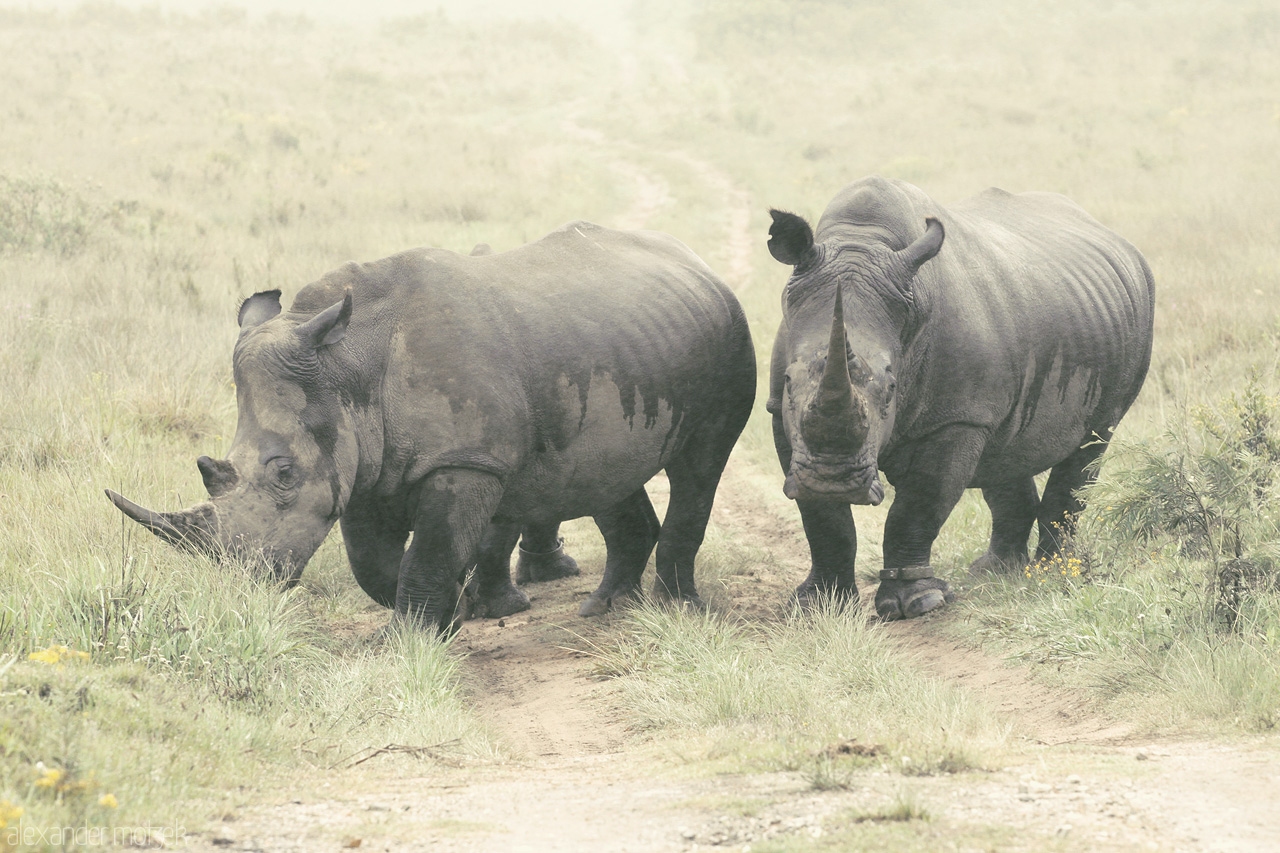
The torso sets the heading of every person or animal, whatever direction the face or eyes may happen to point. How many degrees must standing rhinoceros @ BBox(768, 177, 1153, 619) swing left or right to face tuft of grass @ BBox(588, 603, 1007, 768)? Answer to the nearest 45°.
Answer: approximately 45° to its left

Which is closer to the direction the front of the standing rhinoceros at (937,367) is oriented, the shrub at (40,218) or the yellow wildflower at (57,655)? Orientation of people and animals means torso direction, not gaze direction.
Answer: the yellow wildflower

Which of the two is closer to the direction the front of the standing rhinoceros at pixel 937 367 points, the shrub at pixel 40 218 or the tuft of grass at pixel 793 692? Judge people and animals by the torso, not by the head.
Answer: the tuft of grass

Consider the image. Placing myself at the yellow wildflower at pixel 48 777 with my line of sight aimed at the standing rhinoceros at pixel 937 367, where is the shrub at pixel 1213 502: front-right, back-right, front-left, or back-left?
front-right

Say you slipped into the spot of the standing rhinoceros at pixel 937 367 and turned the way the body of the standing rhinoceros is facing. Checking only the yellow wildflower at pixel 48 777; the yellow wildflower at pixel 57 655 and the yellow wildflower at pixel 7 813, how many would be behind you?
0

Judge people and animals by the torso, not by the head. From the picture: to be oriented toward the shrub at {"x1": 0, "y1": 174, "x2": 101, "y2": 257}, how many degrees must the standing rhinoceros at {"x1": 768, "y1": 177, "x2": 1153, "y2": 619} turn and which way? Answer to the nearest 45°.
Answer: approximately 90° to its right

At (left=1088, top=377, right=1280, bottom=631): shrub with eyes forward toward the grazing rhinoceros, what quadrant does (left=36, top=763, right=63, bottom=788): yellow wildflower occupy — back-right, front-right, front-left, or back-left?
front-left

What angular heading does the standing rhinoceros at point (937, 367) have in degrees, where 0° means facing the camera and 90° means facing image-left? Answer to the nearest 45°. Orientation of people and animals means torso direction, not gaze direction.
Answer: approximately 45°

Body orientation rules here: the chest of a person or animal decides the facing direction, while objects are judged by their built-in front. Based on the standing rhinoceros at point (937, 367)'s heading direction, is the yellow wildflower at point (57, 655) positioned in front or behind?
in front

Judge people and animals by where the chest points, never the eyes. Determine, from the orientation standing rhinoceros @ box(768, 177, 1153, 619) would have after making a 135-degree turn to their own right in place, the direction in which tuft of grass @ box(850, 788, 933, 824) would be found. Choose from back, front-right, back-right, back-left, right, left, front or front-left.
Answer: back

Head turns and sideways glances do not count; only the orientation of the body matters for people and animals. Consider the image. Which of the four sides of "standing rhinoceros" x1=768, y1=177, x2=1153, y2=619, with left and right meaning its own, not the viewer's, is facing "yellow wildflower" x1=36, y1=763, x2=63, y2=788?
front
